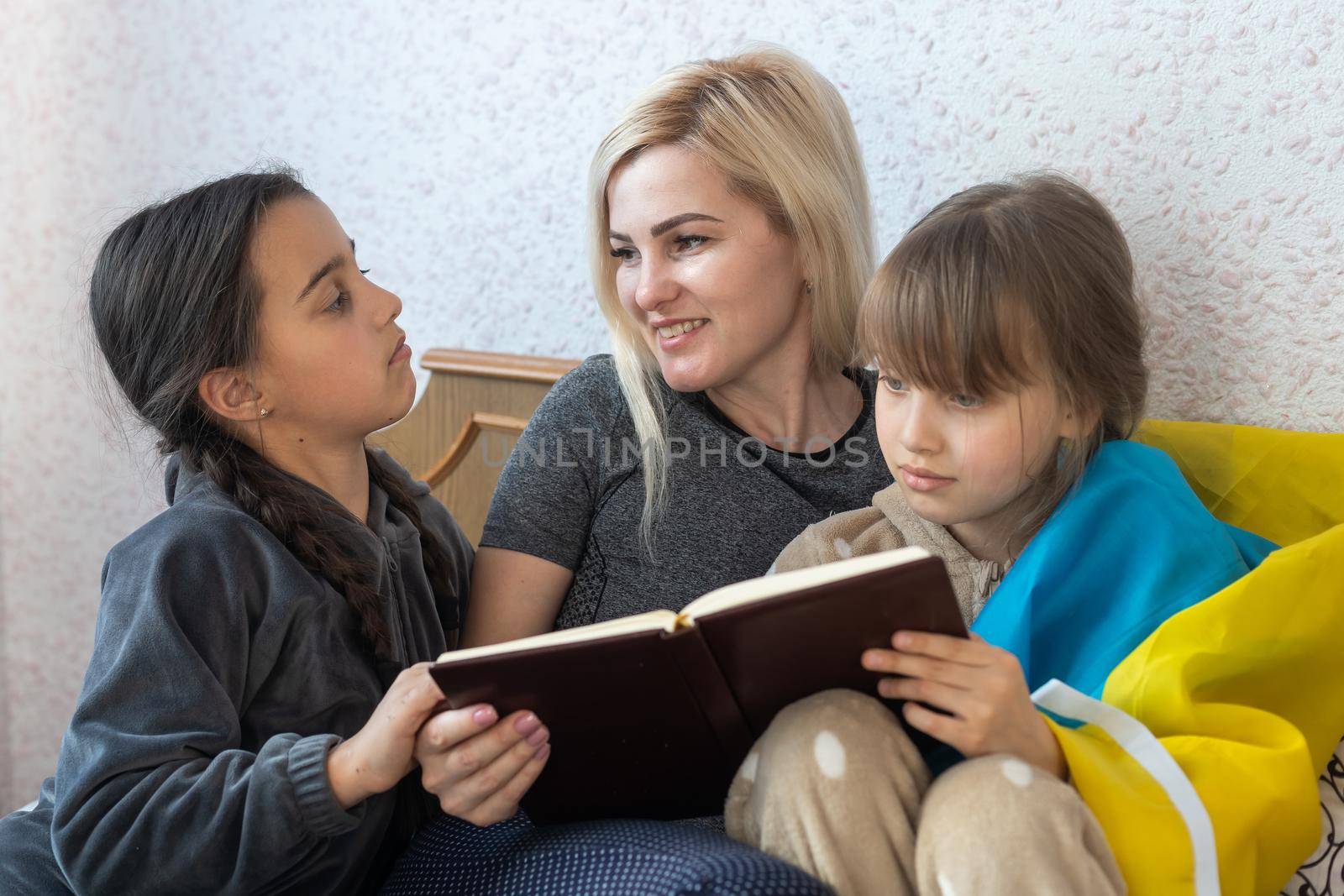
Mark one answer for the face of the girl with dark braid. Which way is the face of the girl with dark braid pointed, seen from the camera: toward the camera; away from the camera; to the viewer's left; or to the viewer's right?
to the viewer's right

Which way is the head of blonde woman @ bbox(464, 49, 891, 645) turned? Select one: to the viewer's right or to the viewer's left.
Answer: to the viewer's left

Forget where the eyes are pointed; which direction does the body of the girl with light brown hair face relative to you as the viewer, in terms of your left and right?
facing the viewer and to the left of the viewer

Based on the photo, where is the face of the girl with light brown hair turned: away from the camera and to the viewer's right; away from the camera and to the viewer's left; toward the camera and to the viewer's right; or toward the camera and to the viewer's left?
toward the camera and to the viewer's left

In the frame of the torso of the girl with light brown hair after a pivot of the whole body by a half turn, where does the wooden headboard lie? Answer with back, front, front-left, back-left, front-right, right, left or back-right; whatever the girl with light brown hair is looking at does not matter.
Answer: left
